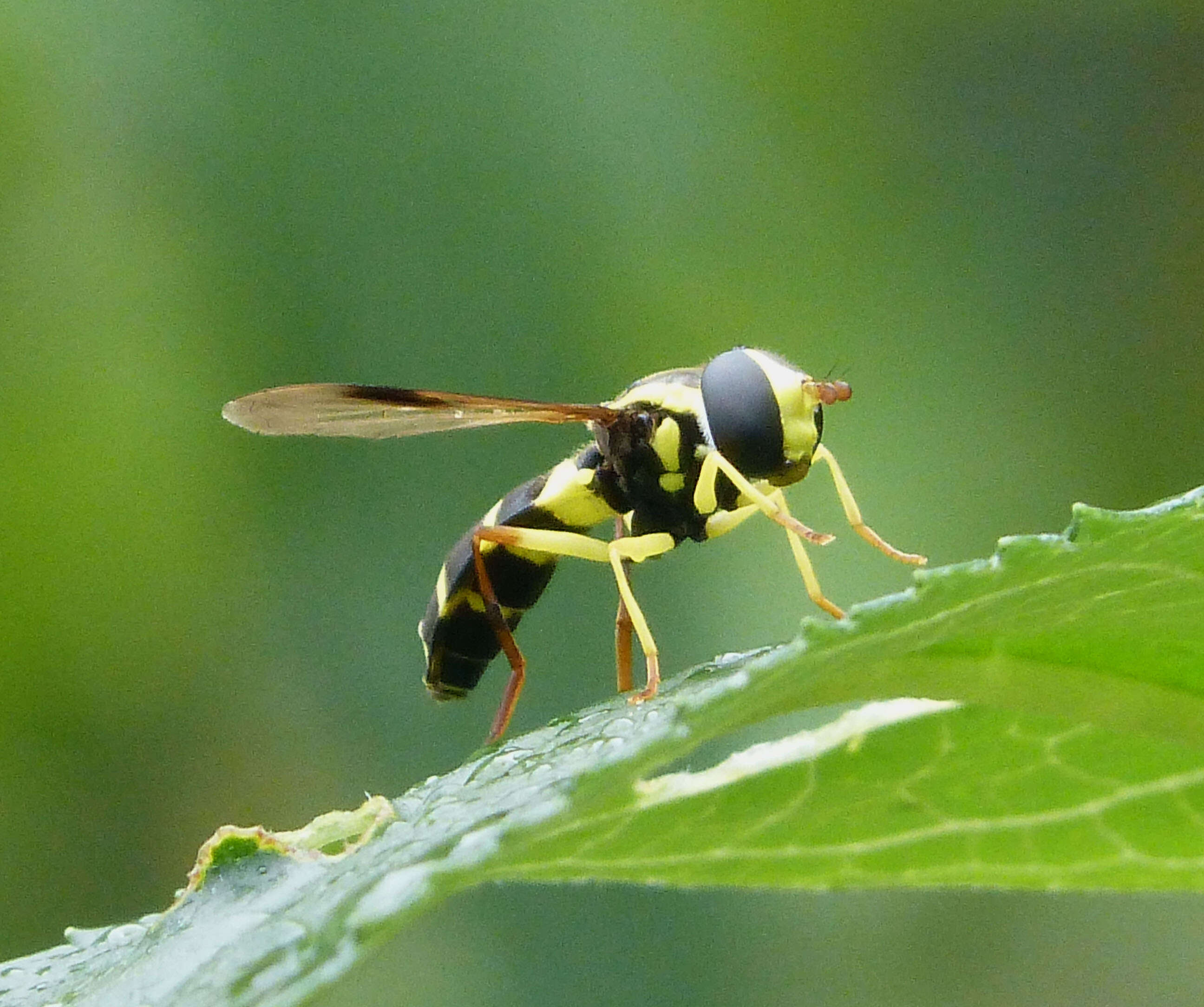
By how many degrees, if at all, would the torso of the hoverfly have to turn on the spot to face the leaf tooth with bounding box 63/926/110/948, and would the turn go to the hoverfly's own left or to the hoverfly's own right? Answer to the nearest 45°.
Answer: approximately 135° to the hoverfly's own right

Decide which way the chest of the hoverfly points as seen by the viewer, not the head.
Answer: to the viewer's right
